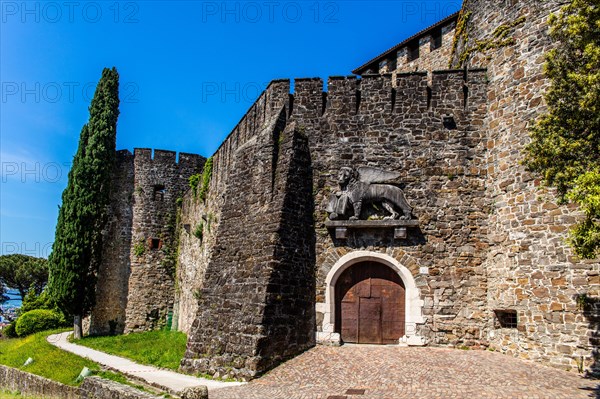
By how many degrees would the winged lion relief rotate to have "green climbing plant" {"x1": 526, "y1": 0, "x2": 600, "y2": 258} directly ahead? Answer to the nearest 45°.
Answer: approximately 135° to its left

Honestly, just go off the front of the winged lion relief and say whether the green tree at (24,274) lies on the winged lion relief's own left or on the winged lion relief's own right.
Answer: on the winged lion relief's own right

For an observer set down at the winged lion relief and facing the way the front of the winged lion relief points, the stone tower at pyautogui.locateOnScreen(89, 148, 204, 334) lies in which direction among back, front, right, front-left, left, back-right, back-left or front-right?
front-right

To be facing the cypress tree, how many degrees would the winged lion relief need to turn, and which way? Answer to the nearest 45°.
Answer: approximately 45° to its right

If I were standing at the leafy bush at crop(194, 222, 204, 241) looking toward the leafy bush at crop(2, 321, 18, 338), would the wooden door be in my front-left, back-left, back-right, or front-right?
back-left

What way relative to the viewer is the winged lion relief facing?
to the viewer's left

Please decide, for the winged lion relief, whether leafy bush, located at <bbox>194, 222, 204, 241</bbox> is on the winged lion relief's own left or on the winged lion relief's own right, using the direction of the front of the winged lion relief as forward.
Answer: on the winged lion relief's own right
